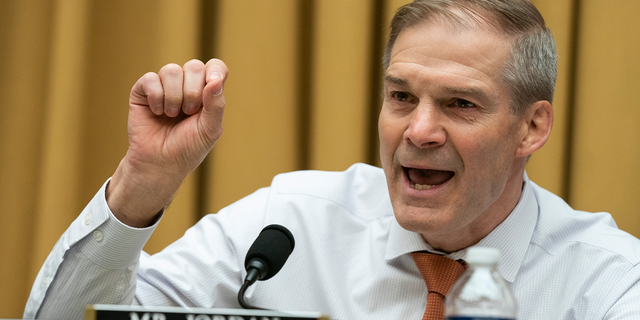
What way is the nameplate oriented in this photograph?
toward the camera

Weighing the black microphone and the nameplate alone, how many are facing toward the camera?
1

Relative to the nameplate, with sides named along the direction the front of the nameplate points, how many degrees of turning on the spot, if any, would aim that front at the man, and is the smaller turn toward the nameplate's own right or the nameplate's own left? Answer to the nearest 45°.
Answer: approximately 135° to the nameplate's own left

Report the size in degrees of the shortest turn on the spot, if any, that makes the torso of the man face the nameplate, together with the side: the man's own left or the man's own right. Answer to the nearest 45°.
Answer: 0° — they already face it

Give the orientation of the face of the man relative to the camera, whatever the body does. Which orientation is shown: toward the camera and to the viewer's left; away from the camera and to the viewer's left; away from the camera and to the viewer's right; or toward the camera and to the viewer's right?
toward the camera and to the viewer's left

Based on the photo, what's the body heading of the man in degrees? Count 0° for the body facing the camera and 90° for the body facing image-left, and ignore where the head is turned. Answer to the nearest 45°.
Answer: approximately 45°
